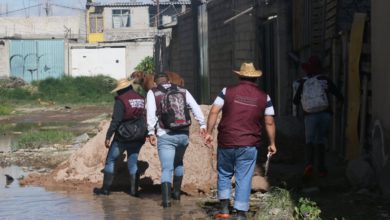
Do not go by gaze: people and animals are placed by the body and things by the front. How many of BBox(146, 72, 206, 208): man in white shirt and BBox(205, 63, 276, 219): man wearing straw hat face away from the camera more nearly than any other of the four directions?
2

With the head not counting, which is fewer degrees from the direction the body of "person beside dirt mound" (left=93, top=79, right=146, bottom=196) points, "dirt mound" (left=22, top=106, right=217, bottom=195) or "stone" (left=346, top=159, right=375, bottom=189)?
the dirt mound

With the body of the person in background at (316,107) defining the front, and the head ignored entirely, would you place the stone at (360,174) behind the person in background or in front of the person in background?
behind

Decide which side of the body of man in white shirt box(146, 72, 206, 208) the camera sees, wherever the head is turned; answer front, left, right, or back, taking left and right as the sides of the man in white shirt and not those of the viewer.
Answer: back

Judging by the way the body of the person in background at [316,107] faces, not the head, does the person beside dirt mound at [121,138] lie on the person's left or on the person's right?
on the person's left

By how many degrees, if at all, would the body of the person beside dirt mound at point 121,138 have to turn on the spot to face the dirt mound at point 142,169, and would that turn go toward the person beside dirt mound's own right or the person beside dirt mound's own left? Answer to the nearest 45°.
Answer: approximately 45° to the person beside dirt mound's own right

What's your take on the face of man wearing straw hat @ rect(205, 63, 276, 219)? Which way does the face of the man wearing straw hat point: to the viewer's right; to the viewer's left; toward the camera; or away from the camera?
away from the camera

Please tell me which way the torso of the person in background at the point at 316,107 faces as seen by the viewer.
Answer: away from the camera

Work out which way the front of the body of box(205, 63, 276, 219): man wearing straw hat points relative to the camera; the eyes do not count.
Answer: away from the camera

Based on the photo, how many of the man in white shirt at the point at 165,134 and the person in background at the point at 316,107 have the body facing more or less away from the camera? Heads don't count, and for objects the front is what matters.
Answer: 2

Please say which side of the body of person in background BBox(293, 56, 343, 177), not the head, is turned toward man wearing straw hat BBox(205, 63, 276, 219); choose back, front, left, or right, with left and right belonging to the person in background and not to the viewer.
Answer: back

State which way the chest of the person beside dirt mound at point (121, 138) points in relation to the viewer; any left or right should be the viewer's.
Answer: facing away from the viewer and to the left of the viewer
